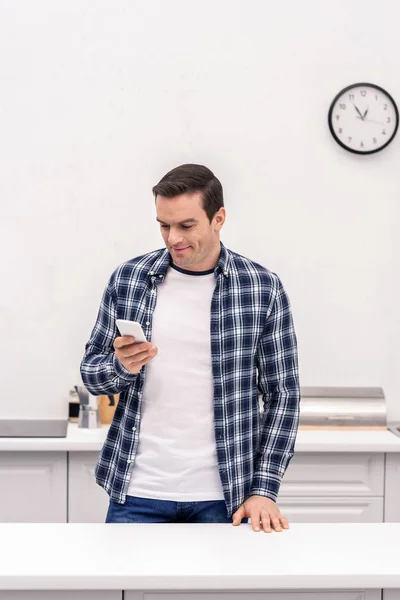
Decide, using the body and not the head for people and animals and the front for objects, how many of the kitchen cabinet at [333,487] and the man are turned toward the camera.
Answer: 2

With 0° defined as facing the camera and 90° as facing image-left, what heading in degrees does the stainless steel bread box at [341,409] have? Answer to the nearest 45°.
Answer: approximately 0°

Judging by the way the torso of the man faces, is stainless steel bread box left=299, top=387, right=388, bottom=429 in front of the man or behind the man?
behind

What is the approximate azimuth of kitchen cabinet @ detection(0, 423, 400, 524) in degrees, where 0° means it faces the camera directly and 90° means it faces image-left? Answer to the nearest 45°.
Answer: approximately 0°
